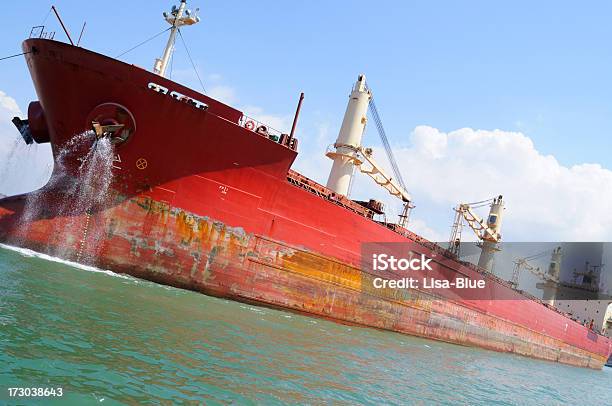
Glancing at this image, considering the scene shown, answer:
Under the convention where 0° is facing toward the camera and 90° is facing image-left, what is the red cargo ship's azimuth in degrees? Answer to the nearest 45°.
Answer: approximately 45°
